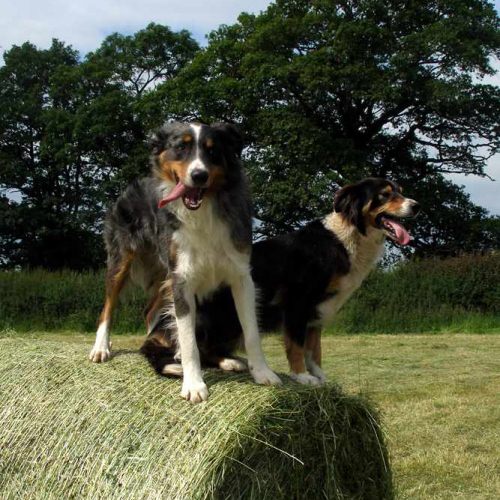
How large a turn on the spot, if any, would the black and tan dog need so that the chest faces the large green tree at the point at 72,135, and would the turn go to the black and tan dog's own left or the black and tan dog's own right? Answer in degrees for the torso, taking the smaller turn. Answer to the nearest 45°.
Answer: approximately 90° to the black and tan dog's own left

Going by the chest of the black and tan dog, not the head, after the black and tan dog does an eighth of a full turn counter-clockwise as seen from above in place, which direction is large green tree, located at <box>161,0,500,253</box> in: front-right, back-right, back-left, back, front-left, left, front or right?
front-left

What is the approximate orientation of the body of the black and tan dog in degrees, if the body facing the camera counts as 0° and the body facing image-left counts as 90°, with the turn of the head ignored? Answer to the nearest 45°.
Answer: approximately 270°
